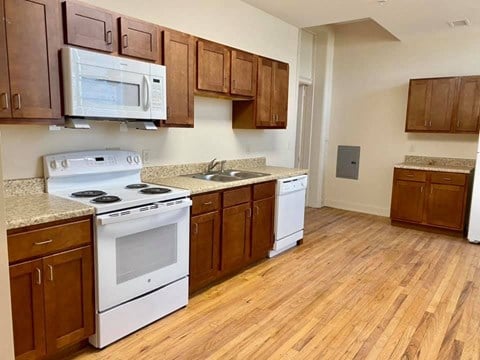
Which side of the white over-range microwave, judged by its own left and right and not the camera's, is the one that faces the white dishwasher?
left

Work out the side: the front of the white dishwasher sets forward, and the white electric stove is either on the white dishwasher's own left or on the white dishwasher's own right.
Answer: on the white dishwasher's own right

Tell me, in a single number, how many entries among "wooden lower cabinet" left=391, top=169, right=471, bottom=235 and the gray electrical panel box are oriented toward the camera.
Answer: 2

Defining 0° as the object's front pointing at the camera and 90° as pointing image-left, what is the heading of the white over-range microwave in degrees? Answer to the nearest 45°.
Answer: approximately 315°

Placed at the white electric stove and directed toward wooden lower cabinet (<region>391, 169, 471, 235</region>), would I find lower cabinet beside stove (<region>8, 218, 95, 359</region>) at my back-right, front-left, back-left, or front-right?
back-right

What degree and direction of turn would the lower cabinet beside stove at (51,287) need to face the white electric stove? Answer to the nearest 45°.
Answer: approximately 90° to its left

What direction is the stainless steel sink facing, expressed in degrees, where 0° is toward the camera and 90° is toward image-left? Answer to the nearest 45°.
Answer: approximately 315°

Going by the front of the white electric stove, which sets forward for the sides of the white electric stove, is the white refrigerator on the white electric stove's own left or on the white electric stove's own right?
on the white electric stove's own left

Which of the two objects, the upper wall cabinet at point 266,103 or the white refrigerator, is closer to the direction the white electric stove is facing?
the white refrigerator

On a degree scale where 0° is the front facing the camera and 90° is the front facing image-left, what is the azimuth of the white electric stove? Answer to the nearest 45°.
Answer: approximately 315°

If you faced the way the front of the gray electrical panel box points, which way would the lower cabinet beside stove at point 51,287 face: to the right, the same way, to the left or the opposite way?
to the left

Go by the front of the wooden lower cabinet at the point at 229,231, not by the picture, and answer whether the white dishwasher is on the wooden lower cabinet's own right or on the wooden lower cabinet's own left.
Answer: on the wooden lower cabinet's own left

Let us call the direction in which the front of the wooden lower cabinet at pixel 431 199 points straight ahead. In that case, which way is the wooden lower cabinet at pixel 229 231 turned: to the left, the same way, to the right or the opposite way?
to the left

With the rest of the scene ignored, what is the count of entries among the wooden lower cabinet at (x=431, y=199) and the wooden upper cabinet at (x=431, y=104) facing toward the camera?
2
